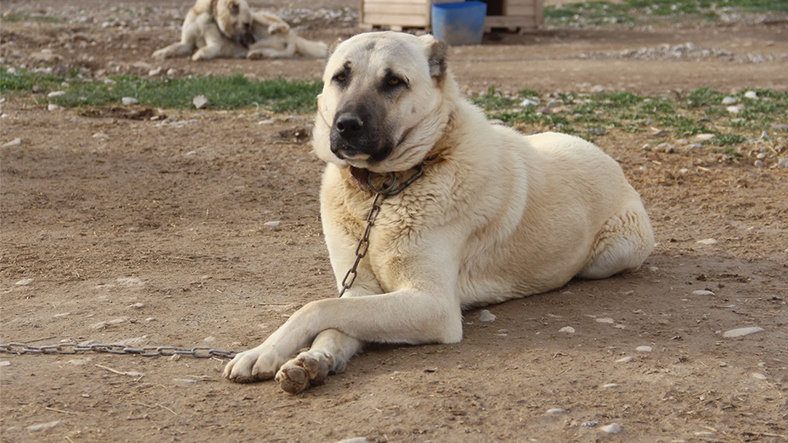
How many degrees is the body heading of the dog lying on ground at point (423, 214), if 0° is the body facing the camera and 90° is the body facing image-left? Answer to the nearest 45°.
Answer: approximately 45°

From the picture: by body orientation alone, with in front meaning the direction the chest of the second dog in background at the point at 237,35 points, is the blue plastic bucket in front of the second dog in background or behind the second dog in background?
behind

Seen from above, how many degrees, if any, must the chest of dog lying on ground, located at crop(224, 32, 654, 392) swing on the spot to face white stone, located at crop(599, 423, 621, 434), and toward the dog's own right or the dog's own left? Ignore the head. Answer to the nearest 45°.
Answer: approximately 90° to the dog's own left

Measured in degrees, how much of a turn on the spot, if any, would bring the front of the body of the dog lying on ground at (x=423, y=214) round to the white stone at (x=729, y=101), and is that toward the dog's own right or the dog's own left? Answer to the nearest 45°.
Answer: approximately 180°

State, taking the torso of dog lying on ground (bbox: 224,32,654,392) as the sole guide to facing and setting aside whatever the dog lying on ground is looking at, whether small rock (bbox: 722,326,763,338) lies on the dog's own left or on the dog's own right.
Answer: on the dog's own left

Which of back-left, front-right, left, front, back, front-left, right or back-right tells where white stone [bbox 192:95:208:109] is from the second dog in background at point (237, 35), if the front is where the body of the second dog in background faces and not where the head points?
front-left

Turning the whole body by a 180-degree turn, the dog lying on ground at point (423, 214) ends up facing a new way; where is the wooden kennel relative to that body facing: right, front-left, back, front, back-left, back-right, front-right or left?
front-left

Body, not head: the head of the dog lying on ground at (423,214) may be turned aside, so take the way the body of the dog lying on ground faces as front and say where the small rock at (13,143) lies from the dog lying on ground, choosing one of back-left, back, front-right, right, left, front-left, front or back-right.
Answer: right

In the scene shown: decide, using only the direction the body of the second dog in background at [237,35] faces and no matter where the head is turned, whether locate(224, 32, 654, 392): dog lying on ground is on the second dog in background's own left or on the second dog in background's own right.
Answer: on the second dog in background's own left

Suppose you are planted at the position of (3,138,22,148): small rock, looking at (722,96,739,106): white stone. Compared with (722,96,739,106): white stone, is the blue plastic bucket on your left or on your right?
left

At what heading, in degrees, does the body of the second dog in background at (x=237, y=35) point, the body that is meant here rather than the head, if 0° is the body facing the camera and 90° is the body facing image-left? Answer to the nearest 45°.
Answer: approximately 45°
